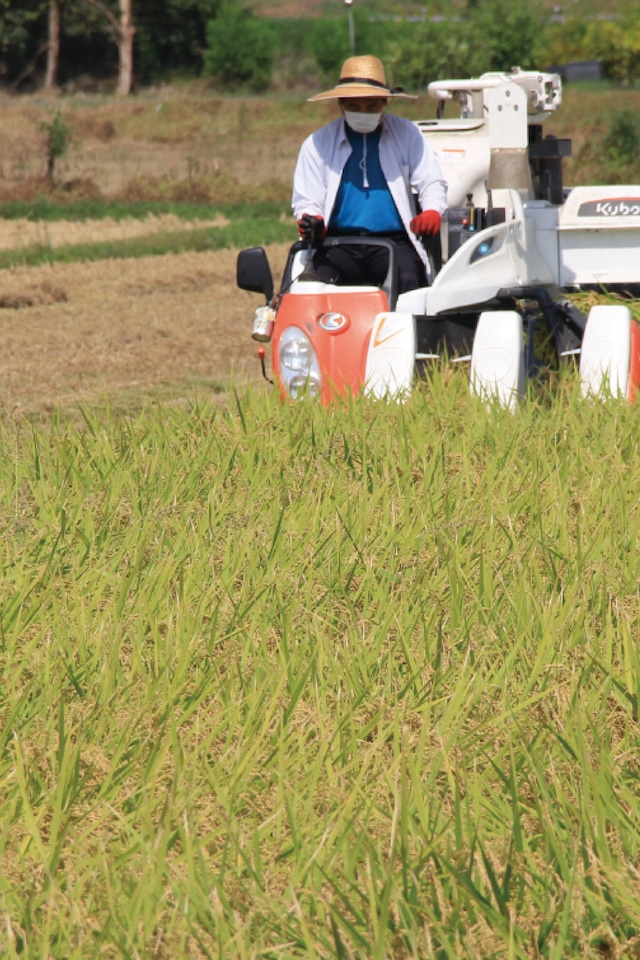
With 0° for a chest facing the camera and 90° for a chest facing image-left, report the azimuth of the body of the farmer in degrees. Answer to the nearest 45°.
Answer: approximately 0°
